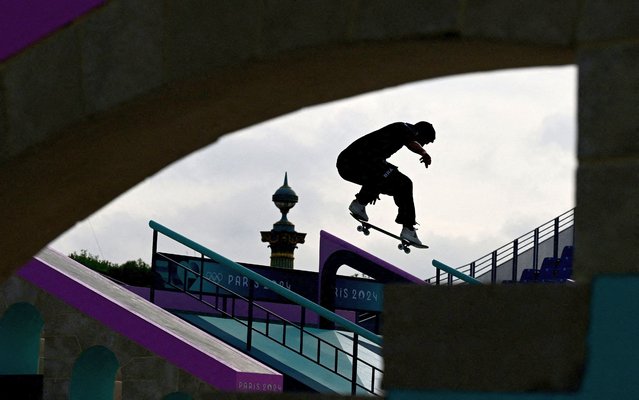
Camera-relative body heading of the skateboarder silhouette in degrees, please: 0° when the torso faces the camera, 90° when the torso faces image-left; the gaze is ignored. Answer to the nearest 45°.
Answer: approximately 270°

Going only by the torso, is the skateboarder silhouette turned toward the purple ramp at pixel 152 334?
no

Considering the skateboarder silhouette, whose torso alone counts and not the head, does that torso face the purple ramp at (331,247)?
no

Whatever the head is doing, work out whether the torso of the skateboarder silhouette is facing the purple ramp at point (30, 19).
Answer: no

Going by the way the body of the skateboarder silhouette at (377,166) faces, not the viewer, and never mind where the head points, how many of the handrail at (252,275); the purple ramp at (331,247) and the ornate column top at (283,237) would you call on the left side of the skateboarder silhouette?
2

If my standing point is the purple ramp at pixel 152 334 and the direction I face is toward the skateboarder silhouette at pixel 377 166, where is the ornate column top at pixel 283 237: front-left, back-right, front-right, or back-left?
front-left

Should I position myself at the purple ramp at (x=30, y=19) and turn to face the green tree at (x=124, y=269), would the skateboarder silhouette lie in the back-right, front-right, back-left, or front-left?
front-right

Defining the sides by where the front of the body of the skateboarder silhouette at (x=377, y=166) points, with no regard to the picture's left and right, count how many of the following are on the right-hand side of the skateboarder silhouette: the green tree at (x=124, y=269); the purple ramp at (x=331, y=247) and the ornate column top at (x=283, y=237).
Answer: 0

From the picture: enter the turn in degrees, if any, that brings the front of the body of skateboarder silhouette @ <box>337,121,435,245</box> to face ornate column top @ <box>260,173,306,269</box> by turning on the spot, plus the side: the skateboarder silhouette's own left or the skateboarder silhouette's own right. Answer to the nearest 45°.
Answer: approximately 90° to the skateboarder silhouette's own left

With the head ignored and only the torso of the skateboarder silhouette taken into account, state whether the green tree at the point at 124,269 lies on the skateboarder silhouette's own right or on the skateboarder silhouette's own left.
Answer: on the skateboarder silhouette's own left
